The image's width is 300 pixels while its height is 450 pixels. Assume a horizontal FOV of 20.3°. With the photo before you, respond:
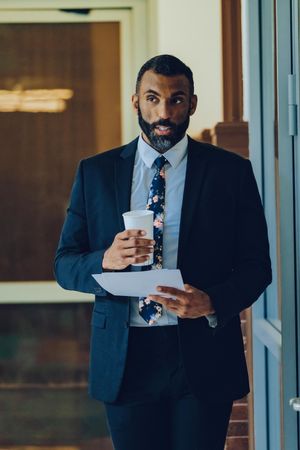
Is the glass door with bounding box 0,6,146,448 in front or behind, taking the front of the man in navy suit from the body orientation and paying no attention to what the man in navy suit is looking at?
behind

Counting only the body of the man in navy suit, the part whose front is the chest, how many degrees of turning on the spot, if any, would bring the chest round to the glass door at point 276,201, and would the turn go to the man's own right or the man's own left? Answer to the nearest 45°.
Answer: approximately 135° to the man's own left

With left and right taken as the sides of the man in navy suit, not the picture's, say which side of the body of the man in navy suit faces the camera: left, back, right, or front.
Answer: front
